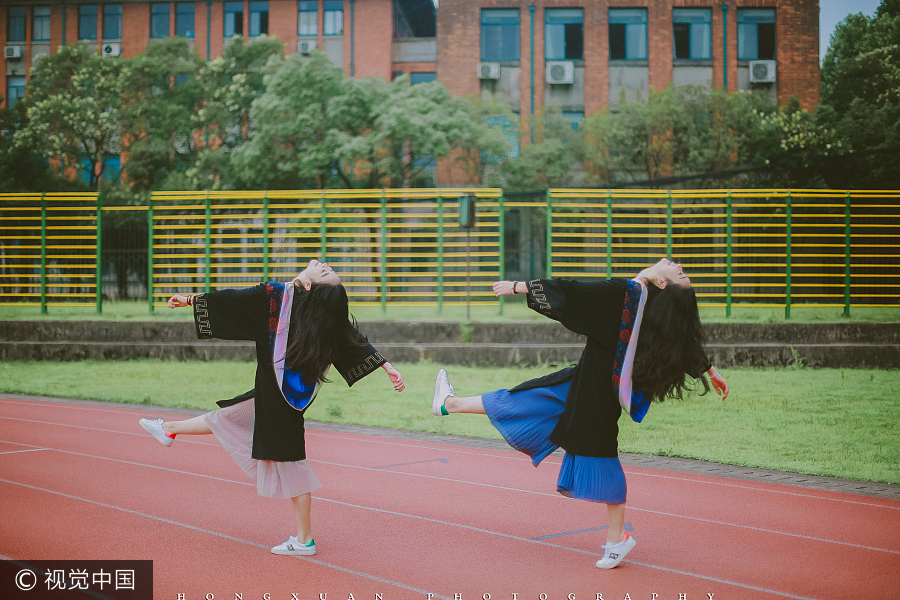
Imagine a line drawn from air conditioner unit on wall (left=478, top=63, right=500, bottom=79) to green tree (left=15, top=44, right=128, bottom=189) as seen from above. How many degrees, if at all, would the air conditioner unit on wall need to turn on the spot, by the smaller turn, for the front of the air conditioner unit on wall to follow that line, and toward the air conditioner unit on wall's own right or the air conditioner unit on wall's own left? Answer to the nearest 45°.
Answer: approximately 90° to the air conditioner unit on wall's own right

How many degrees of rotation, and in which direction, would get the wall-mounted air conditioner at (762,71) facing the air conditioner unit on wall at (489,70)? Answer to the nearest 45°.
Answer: approximately 90° to its right

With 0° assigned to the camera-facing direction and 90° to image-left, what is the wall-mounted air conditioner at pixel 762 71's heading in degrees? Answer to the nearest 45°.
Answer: approximately 0°

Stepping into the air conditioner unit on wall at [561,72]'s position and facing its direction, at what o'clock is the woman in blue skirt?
The woman in blue skirt is roughly at 12 o'clock from the air conditioner unit on wall.

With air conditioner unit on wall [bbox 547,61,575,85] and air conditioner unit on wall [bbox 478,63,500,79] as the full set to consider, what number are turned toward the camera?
2

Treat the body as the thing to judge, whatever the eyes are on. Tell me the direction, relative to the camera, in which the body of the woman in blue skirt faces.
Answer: to the viewer's left

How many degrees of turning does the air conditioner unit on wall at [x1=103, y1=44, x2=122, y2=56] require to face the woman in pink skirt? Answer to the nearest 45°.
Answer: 0° — it already faces them

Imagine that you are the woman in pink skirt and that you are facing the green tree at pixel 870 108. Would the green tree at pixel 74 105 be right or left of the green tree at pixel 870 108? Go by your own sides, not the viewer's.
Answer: left

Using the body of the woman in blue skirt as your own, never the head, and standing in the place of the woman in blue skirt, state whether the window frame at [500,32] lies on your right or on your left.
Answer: on your right
